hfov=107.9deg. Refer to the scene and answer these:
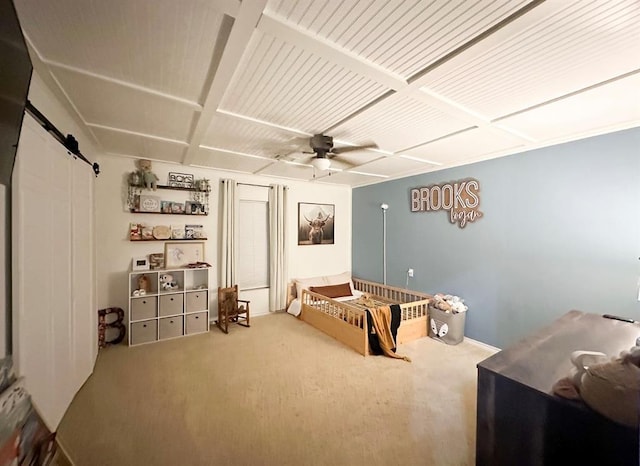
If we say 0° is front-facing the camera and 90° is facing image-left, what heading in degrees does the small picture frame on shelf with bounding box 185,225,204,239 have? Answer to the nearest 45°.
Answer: approximately 0°

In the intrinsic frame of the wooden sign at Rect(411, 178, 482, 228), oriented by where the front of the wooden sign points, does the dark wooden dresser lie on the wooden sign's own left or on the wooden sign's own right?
on the wooden sign's own left

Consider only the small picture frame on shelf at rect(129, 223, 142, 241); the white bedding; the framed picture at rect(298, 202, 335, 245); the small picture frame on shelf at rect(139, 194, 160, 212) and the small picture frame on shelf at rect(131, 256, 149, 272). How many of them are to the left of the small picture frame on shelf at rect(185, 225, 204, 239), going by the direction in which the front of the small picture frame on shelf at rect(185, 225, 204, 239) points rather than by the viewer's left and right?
2

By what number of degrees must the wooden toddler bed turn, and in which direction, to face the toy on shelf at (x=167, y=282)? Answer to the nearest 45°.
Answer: approximately 135° to its right

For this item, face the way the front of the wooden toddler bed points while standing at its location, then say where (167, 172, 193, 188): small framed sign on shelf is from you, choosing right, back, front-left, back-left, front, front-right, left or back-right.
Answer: back-right

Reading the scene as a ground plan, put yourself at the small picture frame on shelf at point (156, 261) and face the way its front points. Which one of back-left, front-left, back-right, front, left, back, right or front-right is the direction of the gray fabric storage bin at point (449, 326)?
front-left
